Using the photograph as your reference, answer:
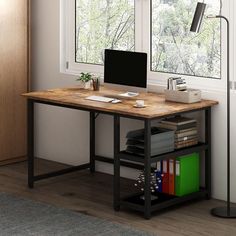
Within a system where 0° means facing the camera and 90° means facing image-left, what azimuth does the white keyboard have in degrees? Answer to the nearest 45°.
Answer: approximately 45°

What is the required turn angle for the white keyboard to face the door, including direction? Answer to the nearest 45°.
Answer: approximately 90° to its right

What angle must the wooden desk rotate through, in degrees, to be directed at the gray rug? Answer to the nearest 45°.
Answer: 0° — it already faces it

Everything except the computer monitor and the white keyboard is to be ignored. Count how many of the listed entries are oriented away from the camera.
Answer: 0

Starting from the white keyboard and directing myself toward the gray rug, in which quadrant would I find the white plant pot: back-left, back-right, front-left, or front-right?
back-right

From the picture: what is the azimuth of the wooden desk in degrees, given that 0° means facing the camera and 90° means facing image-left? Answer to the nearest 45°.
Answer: approximately 45°

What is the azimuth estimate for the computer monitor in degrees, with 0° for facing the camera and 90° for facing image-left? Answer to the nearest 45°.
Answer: approximately 45°
